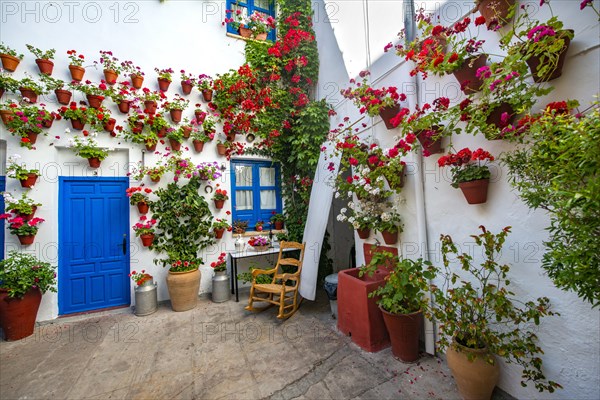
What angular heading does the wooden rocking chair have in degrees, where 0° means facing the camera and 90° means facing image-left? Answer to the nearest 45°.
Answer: approximately 45°

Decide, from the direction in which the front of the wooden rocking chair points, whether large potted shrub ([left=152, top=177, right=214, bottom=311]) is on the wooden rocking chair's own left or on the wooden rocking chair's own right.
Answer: on the wooden rocking chair's own right

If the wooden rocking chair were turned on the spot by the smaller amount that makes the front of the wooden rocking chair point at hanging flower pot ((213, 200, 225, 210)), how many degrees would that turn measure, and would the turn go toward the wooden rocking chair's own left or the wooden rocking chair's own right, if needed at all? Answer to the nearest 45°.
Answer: approximately 90° to the wooden rocking chair's own right

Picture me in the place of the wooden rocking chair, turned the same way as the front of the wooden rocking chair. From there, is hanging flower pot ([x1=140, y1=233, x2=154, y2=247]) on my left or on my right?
on my right

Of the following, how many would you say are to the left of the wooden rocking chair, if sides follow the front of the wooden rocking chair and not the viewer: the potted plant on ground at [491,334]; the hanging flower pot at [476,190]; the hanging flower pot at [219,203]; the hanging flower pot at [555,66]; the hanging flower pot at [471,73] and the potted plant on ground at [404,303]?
5

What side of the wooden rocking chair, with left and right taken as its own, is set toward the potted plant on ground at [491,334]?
left

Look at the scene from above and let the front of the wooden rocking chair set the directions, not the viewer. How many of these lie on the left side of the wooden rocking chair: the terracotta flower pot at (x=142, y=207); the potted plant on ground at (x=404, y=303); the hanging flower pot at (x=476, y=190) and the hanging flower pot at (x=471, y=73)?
3

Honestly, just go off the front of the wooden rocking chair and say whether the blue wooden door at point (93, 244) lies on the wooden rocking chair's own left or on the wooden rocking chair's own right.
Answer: on the wooden rocking chair's own right

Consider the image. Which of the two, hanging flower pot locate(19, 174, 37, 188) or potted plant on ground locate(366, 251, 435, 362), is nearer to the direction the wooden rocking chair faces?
the hanging flower pot
